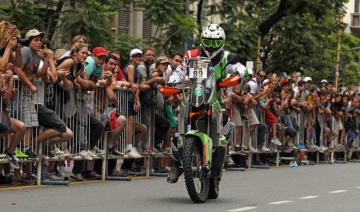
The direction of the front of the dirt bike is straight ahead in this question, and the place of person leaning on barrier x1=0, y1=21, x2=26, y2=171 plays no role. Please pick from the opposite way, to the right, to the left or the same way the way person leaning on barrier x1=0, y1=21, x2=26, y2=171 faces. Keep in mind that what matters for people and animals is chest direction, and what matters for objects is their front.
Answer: to the left

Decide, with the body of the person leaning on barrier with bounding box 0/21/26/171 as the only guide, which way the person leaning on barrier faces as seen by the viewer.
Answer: to the viewer's right

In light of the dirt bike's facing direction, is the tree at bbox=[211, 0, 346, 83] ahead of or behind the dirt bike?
behind

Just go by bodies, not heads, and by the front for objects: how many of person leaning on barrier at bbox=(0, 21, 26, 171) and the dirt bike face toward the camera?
1

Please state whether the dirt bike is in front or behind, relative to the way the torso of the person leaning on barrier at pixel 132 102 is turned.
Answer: in front

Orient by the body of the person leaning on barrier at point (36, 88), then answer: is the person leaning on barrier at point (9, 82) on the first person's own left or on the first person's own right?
on the first person's own right

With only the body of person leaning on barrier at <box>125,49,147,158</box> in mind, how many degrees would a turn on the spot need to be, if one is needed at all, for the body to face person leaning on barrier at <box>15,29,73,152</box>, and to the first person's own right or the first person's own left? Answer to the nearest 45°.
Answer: approximately 90° to the first person's own right

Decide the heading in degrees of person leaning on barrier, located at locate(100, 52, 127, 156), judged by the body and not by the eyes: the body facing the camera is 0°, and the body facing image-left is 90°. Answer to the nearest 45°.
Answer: approximately 315°

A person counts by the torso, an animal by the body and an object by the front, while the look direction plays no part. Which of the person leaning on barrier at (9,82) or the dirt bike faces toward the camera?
the dirt bike

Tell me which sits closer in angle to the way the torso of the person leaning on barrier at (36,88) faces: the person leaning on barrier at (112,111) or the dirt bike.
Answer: the dirt bike

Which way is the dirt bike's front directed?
toward the camera

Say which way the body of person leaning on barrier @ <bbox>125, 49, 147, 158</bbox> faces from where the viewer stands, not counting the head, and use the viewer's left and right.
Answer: facing the viewer and to the right of the viewer

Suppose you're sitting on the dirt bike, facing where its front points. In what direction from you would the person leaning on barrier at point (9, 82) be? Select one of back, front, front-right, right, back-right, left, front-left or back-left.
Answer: right
